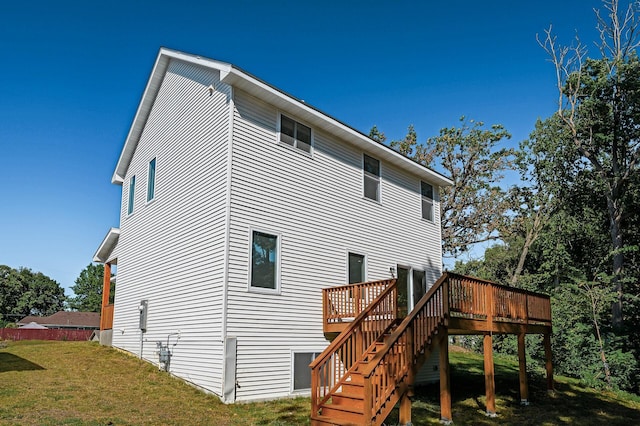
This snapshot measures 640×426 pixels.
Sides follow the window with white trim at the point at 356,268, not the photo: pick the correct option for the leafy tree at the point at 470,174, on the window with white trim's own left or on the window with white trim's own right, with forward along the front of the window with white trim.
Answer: on the window with white trim's own left

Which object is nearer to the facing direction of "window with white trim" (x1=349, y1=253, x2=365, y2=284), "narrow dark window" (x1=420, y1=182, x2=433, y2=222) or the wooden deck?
the wooden deck

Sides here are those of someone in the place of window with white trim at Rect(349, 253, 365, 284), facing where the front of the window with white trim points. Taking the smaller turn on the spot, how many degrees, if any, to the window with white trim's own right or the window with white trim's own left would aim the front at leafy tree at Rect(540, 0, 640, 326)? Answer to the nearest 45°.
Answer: approximately 90° to the window with white trim's own left

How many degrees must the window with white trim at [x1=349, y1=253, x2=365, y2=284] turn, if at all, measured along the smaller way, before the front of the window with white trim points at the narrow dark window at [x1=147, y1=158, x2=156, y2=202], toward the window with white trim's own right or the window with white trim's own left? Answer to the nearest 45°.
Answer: approximately 135° to the window with white trim's own right

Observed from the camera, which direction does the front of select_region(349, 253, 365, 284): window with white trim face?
facing the viewer and to the right of the viewer

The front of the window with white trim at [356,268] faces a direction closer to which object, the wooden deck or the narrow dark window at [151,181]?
the wooden deck

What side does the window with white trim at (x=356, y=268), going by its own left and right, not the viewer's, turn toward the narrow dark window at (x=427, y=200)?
left
